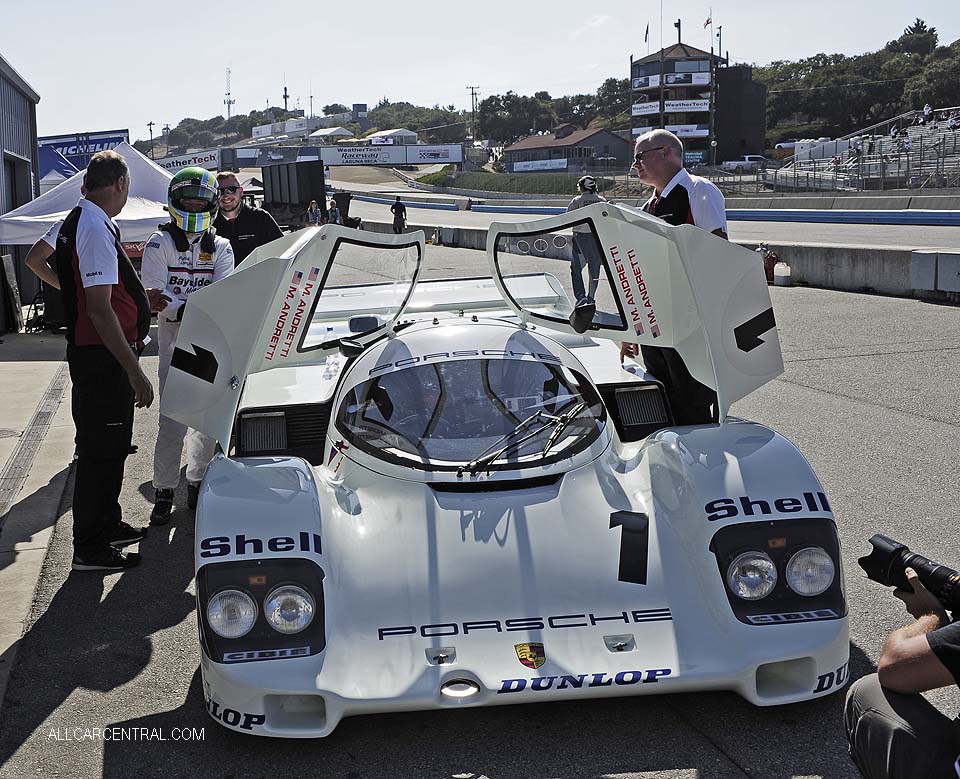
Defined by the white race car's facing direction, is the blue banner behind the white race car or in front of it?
behind

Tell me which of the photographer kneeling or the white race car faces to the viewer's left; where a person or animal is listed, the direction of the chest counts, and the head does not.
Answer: the photographer kneeling

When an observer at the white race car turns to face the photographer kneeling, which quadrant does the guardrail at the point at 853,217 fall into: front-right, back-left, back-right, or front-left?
back-left

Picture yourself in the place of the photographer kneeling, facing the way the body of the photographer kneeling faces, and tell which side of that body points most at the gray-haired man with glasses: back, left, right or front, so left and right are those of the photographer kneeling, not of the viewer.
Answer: right

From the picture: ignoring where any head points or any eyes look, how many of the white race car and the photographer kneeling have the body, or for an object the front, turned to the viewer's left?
1

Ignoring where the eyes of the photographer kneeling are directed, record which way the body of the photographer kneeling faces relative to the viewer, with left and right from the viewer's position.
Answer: facing to the left of the viewer

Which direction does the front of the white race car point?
toward the camera

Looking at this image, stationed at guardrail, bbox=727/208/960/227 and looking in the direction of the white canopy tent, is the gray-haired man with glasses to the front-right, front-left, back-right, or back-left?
front-left

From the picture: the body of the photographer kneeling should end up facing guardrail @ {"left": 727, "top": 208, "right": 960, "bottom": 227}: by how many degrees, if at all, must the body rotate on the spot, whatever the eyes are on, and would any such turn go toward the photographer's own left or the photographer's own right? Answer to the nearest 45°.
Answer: approximately 90° to the photographer's own right
